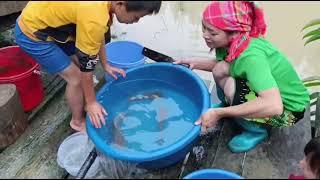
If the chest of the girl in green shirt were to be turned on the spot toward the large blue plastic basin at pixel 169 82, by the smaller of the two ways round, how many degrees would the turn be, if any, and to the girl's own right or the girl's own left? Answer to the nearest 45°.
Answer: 0° — they already face it

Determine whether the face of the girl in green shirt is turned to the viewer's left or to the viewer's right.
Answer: to the viewer's left

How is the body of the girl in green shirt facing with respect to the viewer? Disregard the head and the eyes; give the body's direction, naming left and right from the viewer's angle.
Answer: facing to the left of the viewer

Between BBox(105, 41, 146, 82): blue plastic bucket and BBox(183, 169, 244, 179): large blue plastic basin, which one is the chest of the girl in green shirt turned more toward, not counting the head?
the blue plastic bucket

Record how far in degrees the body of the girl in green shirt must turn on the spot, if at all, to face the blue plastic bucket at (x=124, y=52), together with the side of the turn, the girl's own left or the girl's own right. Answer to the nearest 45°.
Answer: approximately 45° to the girl's own right

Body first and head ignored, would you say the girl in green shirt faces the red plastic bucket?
yes
